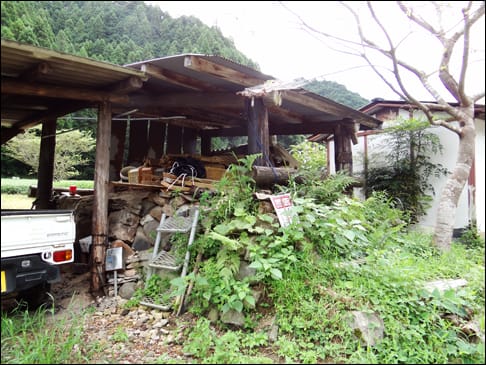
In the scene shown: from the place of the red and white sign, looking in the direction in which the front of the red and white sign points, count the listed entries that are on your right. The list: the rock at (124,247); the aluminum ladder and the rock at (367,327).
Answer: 2

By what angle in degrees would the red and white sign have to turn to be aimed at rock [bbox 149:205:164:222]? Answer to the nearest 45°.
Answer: approximately 90° to its right

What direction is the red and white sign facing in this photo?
toward the camera

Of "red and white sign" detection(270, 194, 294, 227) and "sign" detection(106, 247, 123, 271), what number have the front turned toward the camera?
2

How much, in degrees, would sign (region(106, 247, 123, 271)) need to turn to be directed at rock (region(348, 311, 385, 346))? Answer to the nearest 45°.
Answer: approximately 45° to its left

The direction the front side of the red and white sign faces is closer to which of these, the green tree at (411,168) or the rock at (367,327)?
the rock

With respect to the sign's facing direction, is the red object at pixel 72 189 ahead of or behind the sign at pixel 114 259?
behind

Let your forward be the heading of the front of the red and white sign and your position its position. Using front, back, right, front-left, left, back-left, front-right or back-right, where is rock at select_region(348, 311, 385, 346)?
front-left

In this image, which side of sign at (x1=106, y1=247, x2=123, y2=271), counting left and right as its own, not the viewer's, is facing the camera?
front

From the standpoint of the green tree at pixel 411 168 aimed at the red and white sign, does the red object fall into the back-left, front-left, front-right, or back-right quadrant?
front-right
